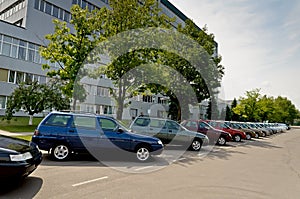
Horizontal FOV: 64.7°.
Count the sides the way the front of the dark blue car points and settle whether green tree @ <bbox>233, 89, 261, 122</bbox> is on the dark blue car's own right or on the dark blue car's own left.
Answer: on the dark blue car's own left

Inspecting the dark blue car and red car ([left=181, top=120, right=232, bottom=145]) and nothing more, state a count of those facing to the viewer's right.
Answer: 2

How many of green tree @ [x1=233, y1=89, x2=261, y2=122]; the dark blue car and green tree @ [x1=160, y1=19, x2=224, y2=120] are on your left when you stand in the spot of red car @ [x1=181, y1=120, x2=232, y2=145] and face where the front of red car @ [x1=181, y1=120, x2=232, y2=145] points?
2

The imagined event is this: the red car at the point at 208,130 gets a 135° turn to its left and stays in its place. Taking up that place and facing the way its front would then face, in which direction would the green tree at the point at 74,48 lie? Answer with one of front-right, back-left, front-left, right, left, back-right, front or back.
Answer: front-left

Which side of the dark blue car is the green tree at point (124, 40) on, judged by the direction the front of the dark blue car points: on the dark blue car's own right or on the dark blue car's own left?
on the dark blue car's own left

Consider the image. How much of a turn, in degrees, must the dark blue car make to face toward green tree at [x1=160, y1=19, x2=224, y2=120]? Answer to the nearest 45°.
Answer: approximately 45° to its left

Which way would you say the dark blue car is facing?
to the viewer's right

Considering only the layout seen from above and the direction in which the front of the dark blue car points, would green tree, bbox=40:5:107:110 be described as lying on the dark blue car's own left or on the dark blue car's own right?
on the dark blue car's own left

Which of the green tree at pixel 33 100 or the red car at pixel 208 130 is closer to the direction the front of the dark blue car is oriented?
the red car

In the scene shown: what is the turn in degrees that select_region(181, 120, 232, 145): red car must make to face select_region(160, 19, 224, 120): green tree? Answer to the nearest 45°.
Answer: approximately 90° to its left

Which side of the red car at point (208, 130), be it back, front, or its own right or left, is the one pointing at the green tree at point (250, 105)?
left

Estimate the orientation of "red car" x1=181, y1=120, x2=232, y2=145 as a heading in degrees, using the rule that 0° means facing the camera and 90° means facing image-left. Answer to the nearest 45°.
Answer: approximately 270°
